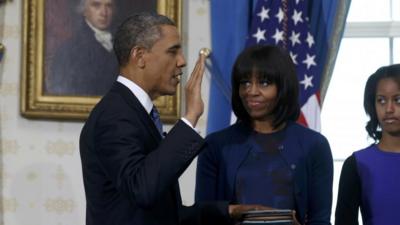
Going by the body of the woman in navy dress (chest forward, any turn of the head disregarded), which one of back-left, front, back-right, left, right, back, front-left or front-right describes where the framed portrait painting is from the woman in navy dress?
back-right

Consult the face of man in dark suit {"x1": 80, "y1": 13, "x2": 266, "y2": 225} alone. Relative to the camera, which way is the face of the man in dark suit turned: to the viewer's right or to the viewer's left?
to the viewer's right

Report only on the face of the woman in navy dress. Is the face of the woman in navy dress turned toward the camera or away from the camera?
toward the camera

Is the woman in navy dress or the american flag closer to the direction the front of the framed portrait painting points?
the woman in navy dress

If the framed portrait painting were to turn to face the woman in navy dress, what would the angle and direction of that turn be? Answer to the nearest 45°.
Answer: approximately 45° to its left

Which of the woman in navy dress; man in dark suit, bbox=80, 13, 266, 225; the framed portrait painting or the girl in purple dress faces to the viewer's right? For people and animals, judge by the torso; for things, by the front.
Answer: the man in dark suit

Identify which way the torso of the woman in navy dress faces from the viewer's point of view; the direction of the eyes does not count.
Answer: toward the camera

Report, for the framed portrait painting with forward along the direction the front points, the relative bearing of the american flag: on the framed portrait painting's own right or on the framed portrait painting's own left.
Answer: on the framed portrait painting's own left

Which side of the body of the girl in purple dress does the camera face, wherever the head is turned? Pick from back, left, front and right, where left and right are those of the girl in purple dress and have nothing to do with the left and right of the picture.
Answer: front

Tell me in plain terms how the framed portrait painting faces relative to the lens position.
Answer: facing the viewer

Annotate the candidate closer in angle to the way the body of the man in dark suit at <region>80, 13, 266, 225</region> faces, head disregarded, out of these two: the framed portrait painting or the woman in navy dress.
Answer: the woman in navy dress

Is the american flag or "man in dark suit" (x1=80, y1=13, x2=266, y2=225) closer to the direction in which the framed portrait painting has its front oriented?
the man in dark suit

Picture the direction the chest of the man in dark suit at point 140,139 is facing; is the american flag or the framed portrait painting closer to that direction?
the american flag

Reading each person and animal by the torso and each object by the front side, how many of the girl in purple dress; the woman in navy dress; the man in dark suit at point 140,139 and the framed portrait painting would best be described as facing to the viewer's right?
1

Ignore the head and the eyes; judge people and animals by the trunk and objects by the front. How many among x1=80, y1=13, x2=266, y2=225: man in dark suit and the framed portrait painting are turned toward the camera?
1

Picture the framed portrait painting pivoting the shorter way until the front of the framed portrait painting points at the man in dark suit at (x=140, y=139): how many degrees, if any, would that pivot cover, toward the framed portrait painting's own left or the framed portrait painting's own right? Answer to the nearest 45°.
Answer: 0° — it already faces them

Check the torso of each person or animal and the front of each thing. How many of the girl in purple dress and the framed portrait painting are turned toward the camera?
2

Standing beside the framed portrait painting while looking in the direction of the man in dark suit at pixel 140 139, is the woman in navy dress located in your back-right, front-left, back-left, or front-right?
front-left

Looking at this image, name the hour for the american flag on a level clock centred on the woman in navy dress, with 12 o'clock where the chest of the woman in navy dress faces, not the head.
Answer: The american flag is roughly at 6 o'clock from the woman in navy dress.
